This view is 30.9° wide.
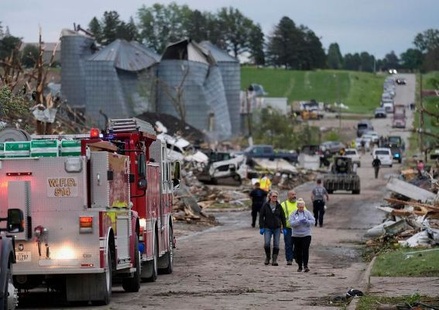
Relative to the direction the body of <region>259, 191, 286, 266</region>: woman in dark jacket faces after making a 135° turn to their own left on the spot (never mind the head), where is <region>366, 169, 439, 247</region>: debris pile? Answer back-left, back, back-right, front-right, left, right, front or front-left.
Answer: front

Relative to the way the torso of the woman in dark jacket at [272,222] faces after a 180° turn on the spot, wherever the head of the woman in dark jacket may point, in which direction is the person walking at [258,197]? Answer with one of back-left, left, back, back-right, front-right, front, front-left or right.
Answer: front

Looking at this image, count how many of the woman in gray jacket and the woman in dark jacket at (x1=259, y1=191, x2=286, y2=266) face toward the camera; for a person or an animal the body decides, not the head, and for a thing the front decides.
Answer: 2

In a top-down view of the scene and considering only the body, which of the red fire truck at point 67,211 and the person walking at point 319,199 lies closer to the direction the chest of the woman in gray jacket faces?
the red fire truck

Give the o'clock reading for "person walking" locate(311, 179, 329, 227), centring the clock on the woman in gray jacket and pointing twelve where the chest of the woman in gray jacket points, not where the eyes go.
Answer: The person walking is roughly at 6 o'clock from the woman in gray jacket.

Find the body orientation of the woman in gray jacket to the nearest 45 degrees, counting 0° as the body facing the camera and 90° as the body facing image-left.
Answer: approximately 0°

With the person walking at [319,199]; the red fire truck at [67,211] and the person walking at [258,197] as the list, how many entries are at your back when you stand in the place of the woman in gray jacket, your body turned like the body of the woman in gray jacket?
2

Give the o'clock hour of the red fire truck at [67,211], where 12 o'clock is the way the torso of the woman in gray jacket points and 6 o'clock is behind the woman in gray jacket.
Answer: The red fire truck is roughly at 1 o'clock from the woman in gray jacket.

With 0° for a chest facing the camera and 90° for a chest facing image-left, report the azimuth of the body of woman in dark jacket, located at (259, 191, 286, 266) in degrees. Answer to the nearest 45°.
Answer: approximately 0°

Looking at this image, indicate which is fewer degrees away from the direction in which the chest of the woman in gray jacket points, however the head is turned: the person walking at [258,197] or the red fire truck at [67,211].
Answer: the red fire truck

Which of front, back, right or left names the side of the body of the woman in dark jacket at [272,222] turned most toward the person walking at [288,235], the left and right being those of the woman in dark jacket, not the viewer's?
left
